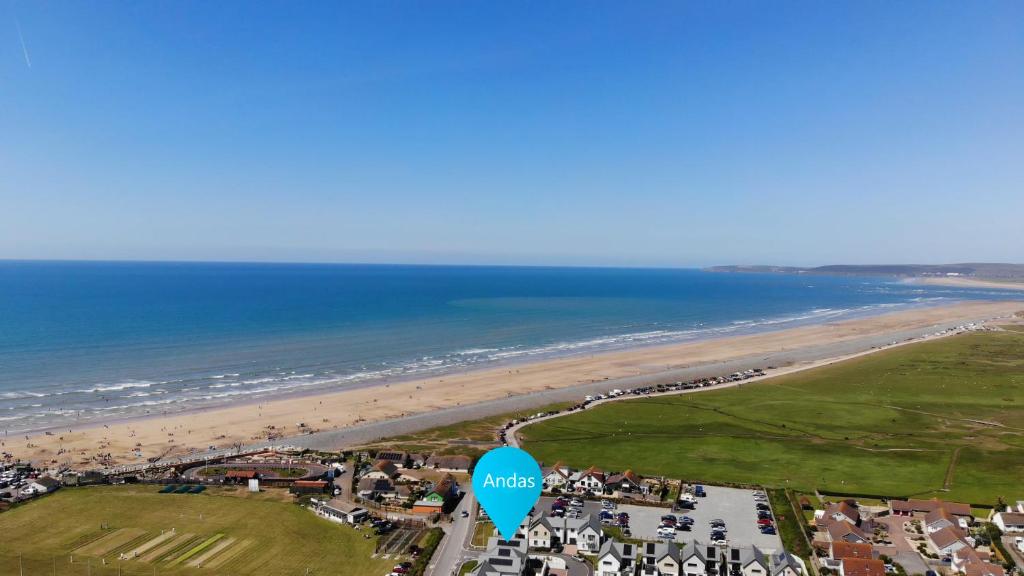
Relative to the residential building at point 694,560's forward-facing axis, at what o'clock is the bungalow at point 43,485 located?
The bungalow is roughly at 3 o'clock from the residential building.

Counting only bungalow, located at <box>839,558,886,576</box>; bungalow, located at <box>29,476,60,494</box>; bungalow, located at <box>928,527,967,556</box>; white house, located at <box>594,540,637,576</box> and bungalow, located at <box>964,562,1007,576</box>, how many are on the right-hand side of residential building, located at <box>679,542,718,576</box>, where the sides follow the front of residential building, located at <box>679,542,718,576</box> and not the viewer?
2

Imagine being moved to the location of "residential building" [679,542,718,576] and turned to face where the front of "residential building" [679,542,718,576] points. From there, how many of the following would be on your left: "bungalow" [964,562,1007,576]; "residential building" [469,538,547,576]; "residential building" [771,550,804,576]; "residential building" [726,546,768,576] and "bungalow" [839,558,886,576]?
4

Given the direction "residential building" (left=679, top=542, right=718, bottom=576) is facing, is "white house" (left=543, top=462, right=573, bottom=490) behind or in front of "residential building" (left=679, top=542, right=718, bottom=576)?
behind

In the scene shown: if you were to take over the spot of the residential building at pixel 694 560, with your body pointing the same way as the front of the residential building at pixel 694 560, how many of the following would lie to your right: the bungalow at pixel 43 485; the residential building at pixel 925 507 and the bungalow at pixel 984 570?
1

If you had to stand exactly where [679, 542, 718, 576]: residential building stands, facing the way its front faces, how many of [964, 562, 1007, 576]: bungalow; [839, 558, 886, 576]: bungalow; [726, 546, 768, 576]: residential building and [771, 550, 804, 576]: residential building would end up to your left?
4

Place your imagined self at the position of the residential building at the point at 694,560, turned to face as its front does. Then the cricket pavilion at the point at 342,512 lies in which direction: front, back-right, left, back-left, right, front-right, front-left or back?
right

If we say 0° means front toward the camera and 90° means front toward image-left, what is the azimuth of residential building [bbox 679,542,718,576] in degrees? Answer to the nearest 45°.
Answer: approximately 0°

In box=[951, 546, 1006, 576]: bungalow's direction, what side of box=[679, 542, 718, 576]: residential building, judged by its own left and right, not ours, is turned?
left

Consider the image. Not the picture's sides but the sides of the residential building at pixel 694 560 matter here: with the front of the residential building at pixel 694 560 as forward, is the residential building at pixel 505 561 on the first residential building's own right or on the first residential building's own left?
on the first residential building's own right

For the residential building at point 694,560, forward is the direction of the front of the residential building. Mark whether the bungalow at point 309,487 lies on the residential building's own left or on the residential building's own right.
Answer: on the residential building's own right

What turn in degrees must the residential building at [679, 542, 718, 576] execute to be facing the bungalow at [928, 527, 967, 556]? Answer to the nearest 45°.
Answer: approximately 135° to its left

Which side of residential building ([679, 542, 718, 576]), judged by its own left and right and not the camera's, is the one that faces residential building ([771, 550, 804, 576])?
left

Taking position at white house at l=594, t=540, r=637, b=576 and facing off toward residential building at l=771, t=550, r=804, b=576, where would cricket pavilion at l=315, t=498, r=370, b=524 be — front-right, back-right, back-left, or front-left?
back-left

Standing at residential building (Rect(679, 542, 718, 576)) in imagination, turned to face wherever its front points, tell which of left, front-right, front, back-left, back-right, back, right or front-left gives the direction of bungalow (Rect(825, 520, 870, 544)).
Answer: back-left
